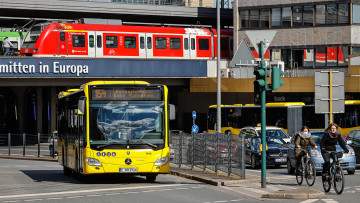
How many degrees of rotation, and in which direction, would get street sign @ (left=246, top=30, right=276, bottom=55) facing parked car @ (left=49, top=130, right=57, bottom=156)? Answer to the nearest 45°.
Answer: approximately 45° to its left

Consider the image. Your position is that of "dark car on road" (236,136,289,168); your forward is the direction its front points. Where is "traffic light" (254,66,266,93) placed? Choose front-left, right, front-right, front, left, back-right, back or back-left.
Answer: front-right

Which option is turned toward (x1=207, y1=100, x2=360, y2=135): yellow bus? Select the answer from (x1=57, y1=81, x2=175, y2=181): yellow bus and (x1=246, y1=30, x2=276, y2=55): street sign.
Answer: the street sign

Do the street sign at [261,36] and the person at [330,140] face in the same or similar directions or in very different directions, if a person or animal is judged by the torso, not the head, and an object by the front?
very different directions

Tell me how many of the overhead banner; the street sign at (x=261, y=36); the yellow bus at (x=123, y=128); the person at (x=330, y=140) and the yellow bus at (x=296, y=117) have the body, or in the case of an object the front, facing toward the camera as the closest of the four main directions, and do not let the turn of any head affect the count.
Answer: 3

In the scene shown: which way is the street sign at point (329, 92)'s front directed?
away from the camera

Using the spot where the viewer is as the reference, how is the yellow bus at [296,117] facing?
facing to the left of the viewer

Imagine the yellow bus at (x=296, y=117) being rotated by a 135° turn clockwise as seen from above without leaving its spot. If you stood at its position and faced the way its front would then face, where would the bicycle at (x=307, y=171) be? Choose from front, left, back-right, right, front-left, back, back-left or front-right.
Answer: back-right
